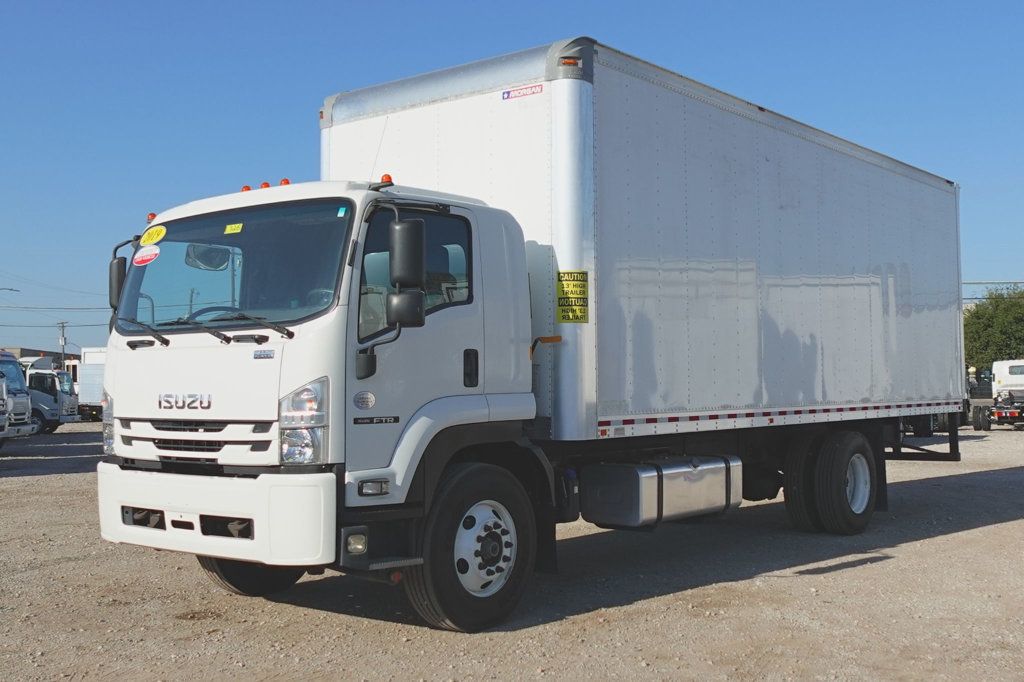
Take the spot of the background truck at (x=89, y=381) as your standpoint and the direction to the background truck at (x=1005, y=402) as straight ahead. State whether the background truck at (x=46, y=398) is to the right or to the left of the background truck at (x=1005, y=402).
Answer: right

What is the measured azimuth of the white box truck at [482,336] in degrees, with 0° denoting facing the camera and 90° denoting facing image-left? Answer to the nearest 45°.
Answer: approximately 45°

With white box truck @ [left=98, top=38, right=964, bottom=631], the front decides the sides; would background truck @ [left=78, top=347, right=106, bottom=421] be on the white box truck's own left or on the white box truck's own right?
on the white box truck's own right

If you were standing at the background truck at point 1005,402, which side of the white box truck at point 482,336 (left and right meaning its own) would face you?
back

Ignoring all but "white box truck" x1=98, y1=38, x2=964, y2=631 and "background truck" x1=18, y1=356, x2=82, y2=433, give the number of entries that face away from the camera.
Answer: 0

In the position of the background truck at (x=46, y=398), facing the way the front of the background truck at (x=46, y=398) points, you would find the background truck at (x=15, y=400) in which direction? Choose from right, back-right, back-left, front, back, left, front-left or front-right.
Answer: front-right

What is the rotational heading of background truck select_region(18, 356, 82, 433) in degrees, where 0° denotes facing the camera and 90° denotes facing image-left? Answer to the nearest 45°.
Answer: approximately 315°

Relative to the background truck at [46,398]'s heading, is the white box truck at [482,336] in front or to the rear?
in front

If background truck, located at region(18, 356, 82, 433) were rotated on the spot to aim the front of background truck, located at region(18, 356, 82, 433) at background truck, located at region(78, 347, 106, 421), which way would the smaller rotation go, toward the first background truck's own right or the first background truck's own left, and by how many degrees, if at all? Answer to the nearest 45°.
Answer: approximately 135° to the first background truck's own left

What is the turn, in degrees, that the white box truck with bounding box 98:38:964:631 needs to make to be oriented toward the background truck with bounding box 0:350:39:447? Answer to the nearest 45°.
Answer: approximately 90° to its right
